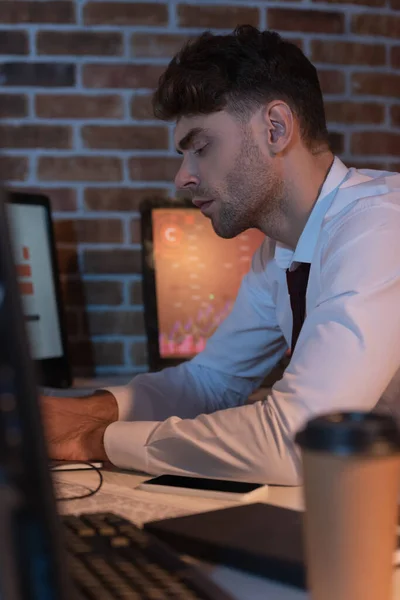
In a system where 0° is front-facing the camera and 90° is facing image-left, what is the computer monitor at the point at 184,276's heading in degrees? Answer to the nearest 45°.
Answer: approximately 0°

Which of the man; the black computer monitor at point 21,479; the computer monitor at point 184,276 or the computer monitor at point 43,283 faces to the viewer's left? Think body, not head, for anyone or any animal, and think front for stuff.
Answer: the man

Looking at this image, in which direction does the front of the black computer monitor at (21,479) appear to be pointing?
to the viewer's right

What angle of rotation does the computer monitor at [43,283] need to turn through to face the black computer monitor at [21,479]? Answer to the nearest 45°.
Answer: approximately 45° to its right

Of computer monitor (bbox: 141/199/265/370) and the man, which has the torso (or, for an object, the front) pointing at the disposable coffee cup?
the computer monitor

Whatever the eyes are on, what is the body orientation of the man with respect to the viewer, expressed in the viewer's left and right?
facing to the left of the viewer

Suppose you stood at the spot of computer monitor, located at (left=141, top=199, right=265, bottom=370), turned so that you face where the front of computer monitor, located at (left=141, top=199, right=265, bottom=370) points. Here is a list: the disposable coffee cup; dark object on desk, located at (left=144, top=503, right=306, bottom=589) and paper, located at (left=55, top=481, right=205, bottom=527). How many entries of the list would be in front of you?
3

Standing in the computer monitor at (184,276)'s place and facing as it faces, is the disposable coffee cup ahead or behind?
ahead

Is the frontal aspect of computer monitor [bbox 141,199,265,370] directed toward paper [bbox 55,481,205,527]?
yes

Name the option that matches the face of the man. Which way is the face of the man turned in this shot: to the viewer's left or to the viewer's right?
to the viewer's left
